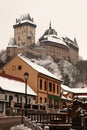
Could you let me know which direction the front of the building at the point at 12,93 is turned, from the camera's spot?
facing the viewer and to the right of the viewer
